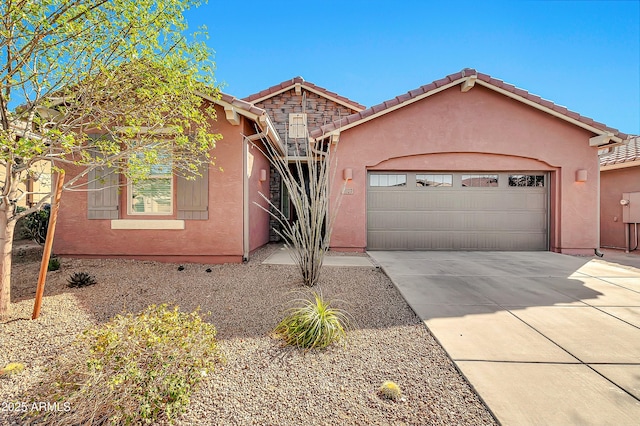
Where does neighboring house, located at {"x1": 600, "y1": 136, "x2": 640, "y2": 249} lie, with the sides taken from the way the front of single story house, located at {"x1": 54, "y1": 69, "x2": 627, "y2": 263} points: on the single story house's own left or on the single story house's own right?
on the single story house's own left

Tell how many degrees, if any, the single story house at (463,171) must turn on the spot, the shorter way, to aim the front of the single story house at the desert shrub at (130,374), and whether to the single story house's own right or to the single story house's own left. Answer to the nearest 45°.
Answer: approximately 45° to the single story house's own right

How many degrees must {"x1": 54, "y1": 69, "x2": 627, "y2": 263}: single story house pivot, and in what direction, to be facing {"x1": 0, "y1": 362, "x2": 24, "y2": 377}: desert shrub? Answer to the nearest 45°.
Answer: approximately 45° to its right

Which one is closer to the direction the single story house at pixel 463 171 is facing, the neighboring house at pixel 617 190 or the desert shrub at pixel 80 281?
the desert shrub

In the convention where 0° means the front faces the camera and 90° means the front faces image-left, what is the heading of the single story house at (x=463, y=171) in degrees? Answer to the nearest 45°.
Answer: approximately 0°

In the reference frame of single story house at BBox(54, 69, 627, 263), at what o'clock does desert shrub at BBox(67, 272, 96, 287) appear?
The desert shrub is roughly at 2 o'clock from the single story house.

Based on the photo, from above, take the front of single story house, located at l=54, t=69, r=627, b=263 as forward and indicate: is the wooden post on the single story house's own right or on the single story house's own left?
on the single story house's own right

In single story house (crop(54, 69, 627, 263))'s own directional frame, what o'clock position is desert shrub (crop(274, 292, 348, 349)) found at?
The desert shrub is roughly at 1 o'clock from the single story house.

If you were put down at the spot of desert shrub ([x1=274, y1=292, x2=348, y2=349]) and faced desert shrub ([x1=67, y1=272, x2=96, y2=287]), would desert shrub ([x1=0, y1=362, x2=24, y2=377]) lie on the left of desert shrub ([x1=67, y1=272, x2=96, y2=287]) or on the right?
left
